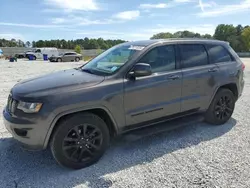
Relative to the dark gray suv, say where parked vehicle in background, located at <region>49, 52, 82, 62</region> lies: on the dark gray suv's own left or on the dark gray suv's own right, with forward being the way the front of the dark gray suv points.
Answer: on the dark gray suv's own right

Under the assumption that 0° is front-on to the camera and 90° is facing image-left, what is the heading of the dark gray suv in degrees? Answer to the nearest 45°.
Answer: approximately 45°
